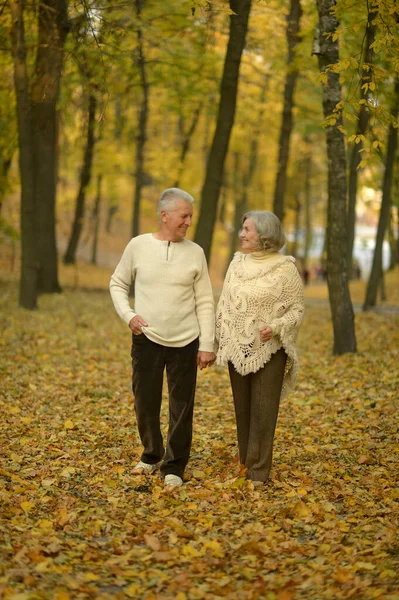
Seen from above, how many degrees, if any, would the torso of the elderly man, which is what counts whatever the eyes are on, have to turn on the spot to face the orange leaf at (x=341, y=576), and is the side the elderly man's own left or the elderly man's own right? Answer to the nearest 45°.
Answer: approximately 45° to the elderly man's own left

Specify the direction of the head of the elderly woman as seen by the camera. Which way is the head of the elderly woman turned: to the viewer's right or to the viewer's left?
to the viewer's left

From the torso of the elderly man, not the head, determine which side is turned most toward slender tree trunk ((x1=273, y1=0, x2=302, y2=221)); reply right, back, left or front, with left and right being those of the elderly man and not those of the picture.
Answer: back

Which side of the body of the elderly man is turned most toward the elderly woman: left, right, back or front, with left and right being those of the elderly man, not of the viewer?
left

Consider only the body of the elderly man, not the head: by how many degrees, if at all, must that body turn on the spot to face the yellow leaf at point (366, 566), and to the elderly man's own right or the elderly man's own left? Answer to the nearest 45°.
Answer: approximately 45° to the elderly man's own left

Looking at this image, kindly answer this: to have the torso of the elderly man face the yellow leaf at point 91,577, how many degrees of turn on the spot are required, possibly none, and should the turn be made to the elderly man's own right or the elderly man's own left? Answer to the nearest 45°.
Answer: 0° — they already face it

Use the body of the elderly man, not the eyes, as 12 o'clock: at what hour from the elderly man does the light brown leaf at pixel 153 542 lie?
The light brown leaf is roughly at 12 o'clock from the elderly man.

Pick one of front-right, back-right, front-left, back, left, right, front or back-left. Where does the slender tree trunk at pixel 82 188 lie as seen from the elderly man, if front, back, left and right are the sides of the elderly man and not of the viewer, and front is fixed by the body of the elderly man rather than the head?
back

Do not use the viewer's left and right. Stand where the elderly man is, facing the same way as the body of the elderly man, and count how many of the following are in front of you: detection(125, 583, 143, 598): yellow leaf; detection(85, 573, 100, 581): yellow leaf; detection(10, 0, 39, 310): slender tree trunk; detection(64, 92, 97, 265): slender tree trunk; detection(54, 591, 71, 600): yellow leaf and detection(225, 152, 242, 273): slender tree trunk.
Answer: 3

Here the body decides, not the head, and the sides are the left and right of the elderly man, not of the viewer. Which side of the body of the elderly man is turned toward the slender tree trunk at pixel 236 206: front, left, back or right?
back

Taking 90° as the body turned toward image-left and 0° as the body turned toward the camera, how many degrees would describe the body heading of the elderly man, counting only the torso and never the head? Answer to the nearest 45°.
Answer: approximately 0°

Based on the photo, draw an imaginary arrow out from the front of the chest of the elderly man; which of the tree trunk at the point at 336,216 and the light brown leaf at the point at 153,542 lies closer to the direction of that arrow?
the light brown leaf

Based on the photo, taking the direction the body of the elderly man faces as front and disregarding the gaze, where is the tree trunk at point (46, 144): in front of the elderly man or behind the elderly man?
behind

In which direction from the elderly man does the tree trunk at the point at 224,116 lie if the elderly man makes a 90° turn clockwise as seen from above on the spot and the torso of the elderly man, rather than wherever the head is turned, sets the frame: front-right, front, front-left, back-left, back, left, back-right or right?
right
